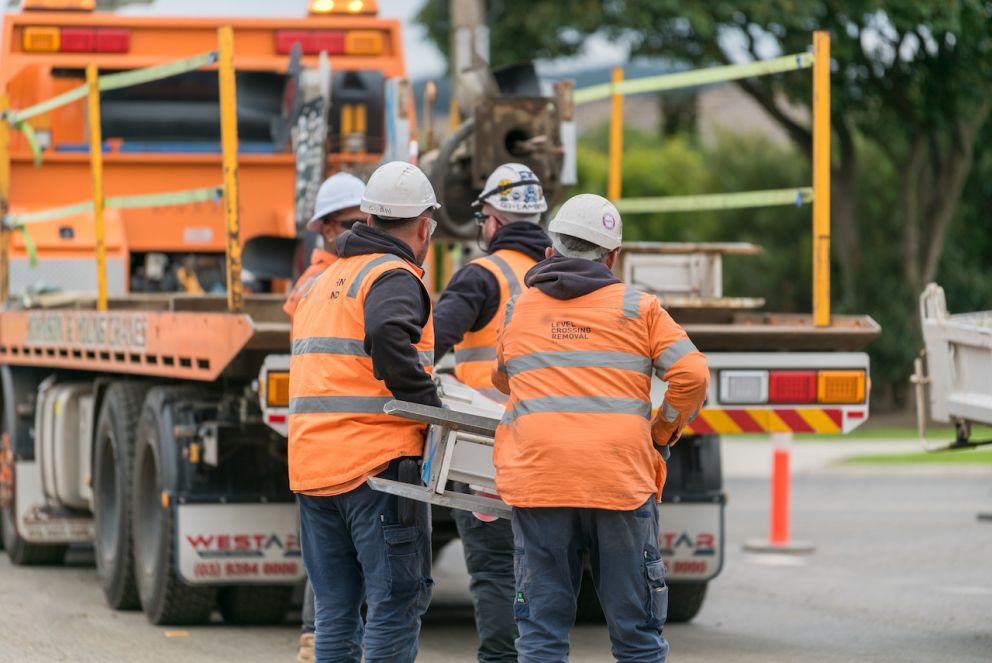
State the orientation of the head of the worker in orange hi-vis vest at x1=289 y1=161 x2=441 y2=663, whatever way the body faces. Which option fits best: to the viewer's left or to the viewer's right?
to the viewer's right

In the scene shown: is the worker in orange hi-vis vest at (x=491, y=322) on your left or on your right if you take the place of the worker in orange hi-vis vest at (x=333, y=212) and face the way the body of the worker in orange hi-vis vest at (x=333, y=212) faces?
on your right

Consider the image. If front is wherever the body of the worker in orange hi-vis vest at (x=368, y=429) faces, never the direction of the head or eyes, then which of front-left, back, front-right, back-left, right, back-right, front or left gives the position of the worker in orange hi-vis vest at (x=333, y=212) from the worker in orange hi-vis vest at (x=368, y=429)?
front-left

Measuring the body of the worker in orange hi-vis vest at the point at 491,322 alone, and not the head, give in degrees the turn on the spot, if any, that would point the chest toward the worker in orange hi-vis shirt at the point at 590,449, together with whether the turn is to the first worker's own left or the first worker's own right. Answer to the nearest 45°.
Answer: approximately 135° to the first worker's own left

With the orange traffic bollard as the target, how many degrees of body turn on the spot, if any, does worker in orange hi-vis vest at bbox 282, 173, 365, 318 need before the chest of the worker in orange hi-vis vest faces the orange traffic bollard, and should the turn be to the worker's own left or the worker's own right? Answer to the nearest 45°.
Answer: approximately 45° to the worker's own left

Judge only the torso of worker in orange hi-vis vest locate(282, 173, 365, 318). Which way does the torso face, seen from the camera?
to the viewer's right

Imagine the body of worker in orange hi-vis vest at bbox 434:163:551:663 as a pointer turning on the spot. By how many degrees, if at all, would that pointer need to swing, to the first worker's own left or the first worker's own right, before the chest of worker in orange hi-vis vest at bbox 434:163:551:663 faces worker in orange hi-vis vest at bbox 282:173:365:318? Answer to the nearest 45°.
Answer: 0° — they already face them

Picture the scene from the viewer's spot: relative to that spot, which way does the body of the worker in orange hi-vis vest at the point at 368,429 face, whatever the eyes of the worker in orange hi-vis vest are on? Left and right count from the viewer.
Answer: facing away from the viewer and to the right of the viewer

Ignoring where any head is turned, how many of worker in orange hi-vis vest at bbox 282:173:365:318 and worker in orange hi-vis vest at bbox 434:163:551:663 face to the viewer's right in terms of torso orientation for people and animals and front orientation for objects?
1
